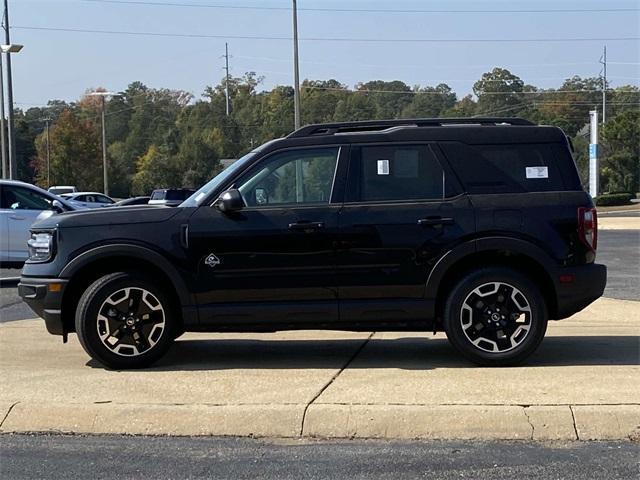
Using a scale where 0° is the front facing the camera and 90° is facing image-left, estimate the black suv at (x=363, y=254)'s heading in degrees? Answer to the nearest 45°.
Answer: approximately 90°

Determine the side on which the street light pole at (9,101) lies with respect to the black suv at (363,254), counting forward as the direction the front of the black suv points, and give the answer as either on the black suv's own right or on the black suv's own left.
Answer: on the black suv's own right

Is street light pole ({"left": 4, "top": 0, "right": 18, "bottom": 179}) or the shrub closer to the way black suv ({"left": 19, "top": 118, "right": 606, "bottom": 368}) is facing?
the street light pole

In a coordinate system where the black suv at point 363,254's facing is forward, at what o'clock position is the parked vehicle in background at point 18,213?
The parked vehicle in background is roughly at 2 o'clock from the black suv.

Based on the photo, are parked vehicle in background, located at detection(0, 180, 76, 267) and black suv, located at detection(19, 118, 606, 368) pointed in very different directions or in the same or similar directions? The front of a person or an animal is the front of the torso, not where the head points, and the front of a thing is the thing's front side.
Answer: very different directions

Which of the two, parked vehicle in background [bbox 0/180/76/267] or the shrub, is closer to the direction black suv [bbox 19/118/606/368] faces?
the parked vehicle in background

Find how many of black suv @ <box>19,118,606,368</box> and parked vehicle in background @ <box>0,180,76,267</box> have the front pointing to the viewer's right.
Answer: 1

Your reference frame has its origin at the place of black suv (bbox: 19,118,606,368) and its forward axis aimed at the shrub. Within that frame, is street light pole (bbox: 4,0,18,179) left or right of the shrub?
left

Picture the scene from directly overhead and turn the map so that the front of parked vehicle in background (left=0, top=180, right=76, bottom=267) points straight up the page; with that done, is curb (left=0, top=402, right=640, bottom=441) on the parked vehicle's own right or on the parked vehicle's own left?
on the parked vehicle's own right

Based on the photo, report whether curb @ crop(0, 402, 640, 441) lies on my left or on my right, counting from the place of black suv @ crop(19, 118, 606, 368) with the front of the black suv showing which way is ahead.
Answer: on my left

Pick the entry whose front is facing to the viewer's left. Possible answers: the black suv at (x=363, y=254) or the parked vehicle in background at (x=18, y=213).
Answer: the black suv

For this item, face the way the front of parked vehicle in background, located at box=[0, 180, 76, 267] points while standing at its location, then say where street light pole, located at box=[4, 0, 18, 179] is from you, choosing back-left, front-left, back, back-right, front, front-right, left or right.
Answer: left

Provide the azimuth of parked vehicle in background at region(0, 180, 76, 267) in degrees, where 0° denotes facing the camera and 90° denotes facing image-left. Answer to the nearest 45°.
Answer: approximately 270°
